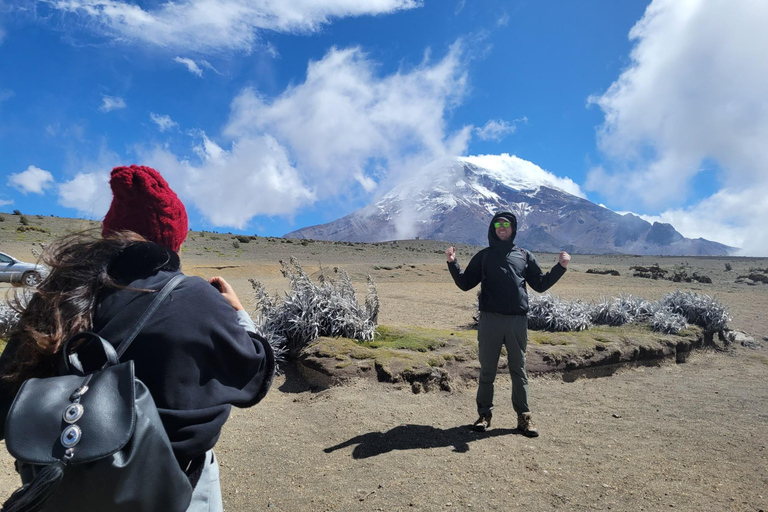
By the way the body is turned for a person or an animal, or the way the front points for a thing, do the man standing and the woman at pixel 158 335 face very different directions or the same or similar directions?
very different directions

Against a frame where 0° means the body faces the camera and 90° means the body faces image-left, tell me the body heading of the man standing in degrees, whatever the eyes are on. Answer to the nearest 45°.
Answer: approximately 0°

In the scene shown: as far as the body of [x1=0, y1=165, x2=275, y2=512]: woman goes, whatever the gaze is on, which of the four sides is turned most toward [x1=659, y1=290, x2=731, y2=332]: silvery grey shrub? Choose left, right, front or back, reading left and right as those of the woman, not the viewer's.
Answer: front

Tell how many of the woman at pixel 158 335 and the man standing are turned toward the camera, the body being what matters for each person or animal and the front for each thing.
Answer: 1

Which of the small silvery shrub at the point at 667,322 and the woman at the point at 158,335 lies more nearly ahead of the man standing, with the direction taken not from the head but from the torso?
the woman

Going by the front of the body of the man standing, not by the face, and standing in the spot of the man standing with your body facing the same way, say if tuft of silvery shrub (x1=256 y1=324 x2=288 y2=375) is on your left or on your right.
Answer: on your right

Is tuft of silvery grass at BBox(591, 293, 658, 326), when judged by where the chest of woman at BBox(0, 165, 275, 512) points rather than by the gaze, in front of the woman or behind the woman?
in front

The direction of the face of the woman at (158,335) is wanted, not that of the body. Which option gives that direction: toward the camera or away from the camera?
away from the camera

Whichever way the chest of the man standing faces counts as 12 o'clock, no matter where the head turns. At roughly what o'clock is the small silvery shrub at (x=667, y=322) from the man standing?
The small silvery shrub is roughly at 7 o'clock from the man standing.

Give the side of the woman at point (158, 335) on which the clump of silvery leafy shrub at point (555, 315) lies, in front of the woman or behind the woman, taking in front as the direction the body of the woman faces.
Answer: in front

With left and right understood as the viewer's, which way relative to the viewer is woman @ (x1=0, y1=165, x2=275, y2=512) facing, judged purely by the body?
facing away from the viewer and to the right of the viewer

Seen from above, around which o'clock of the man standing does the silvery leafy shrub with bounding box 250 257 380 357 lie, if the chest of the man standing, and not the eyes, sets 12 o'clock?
The silvery leafy shrub is roughly at 4 o'clock from the man standing.

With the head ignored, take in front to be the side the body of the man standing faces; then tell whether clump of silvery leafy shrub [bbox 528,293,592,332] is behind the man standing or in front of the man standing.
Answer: behind
